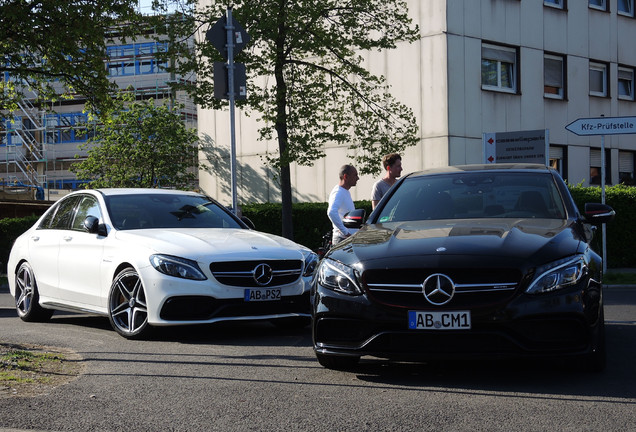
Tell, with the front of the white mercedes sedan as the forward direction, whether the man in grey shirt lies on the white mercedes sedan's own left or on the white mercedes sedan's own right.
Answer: on the white mercedes sedan's own left

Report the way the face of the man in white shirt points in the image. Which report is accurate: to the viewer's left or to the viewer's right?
to the viewer's right

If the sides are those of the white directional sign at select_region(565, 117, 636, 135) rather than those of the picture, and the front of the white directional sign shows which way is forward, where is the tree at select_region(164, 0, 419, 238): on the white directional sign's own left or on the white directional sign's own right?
on the white directional sign's own right

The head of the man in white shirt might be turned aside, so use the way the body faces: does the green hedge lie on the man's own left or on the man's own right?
on the man's own left

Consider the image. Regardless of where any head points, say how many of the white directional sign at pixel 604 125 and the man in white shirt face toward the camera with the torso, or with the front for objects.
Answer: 1

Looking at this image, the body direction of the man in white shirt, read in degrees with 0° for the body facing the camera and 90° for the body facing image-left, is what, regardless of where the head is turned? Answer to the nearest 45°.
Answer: approximately 270°

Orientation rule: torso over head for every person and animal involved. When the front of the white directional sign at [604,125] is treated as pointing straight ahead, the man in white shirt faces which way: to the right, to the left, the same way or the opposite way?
to the left

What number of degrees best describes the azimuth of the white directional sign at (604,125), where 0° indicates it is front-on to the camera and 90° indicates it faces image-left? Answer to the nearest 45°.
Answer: approximately 0°

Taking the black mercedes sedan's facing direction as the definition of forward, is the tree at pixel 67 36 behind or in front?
behind

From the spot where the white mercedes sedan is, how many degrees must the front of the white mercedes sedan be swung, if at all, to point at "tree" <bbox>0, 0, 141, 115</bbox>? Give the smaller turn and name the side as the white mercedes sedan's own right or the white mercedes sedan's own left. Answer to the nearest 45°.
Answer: approximately 135° to the white mercedes sedan's own left
